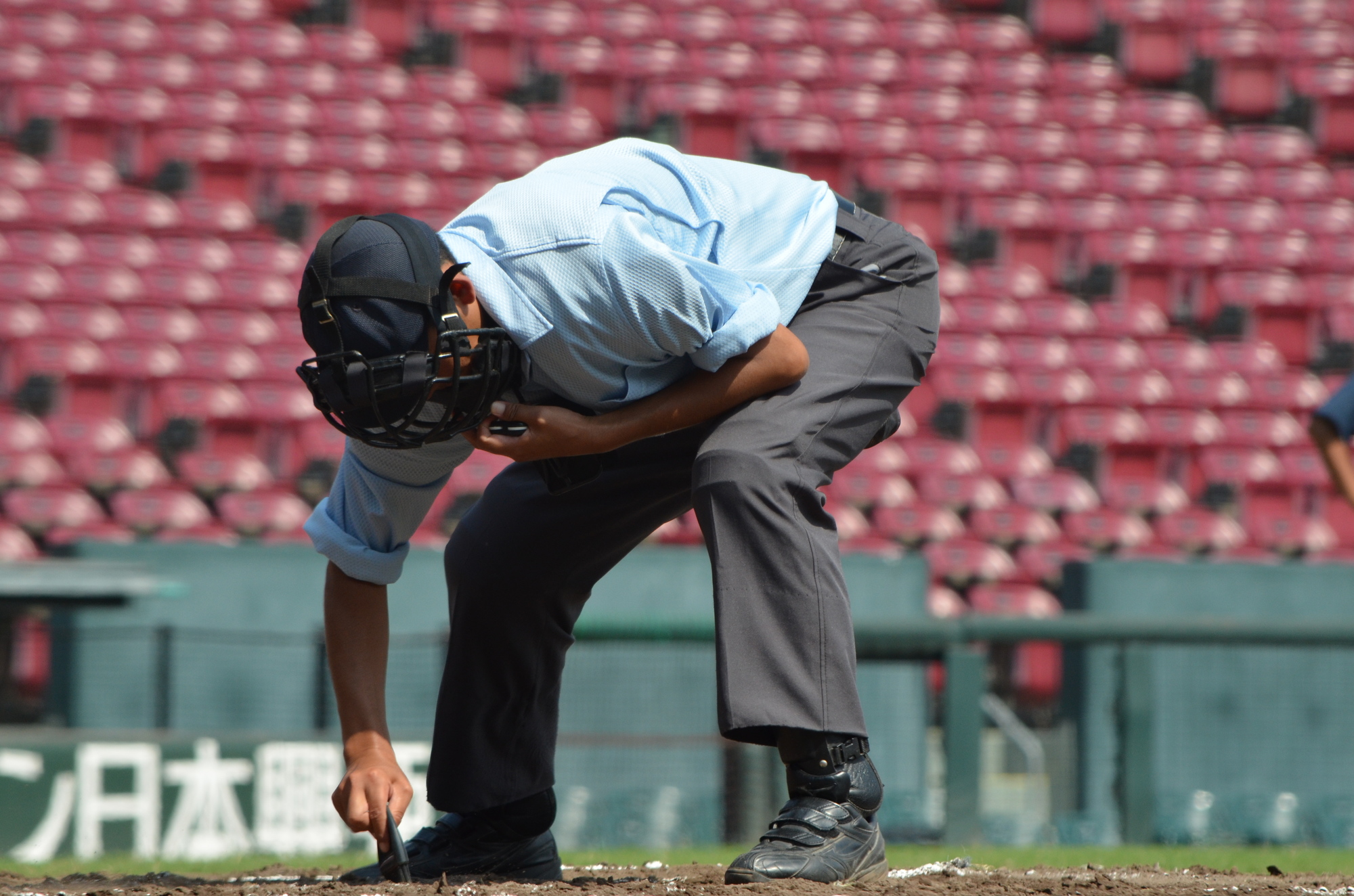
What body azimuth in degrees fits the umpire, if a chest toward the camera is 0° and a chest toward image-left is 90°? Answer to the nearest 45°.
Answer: approximately 45°

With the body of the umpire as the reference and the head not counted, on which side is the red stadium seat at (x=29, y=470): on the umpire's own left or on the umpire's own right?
on the umpire's own right

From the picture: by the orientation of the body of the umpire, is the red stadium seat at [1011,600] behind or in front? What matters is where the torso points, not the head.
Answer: behind

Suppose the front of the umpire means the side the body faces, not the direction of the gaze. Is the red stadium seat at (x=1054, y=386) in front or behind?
behind

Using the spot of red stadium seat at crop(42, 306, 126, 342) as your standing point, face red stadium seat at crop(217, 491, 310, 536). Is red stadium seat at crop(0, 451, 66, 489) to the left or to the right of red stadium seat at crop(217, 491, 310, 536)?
right

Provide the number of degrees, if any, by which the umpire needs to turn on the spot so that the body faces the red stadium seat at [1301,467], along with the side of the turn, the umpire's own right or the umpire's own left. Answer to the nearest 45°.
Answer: approximately 90° to the umpire's own right
